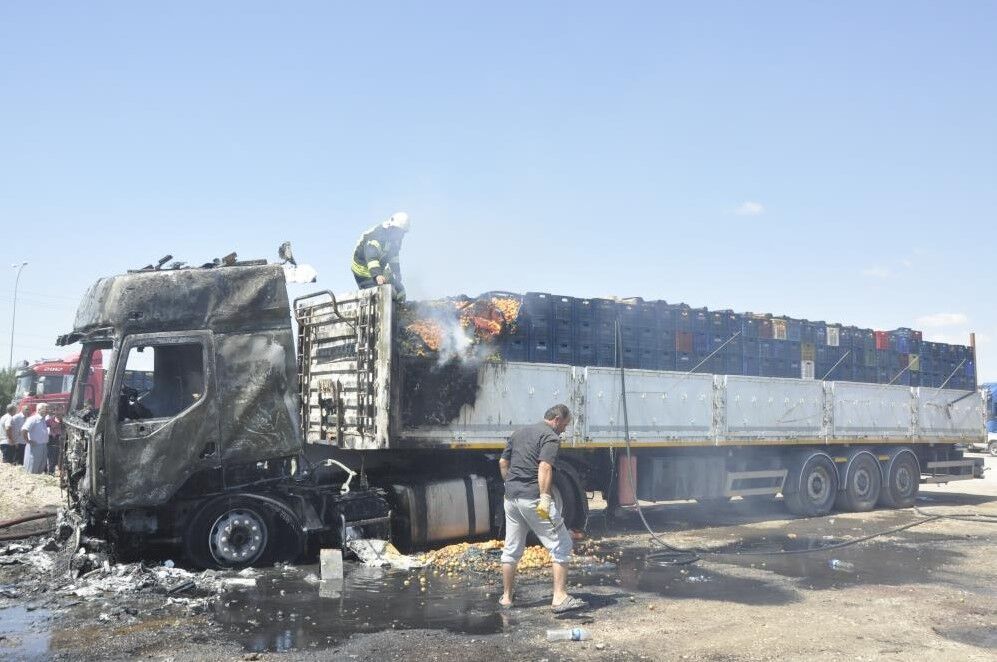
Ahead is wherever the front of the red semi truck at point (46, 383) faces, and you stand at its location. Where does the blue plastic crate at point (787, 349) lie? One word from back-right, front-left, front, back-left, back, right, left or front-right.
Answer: left

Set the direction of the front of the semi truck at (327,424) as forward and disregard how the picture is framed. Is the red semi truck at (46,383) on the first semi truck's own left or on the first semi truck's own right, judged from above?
on the first semi truck's own right

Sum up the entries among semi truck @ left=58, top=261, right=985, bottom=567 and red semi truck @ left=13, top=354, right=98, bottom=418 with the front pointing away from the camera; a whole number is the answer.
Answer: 0

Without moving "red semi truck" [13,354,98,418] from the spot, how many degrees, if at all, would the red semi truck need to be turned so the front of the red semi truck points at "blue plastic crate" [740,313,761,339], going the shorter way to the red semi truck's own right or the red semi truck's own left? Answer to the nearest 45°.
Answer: approximately 90° to the red semi truck's own left

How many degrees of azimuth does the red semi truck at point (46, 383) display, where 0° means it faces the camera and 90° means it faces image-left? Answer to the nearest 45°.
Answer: approximately 45°

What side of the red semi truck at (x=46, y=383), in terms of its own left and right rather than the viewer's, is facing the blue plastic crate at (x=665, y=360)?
left

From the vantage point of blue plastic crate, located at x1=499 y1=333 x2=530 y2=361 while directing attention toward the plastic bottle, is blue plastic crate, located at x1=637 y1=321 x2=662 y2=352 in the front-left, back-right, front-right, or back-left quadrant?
back-left

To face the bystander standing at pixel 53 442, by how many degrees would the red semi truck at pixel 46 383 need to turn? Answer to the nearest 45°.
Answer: approximately 45° to its left

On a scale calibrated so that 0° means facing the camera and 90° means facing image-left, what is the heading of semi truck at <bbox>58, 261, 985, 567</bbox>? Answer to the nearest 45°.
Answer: approximately 45°

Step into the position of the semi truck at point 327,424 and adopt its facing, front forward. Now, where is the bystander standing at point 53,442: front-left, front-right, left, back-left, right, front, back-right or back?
right
